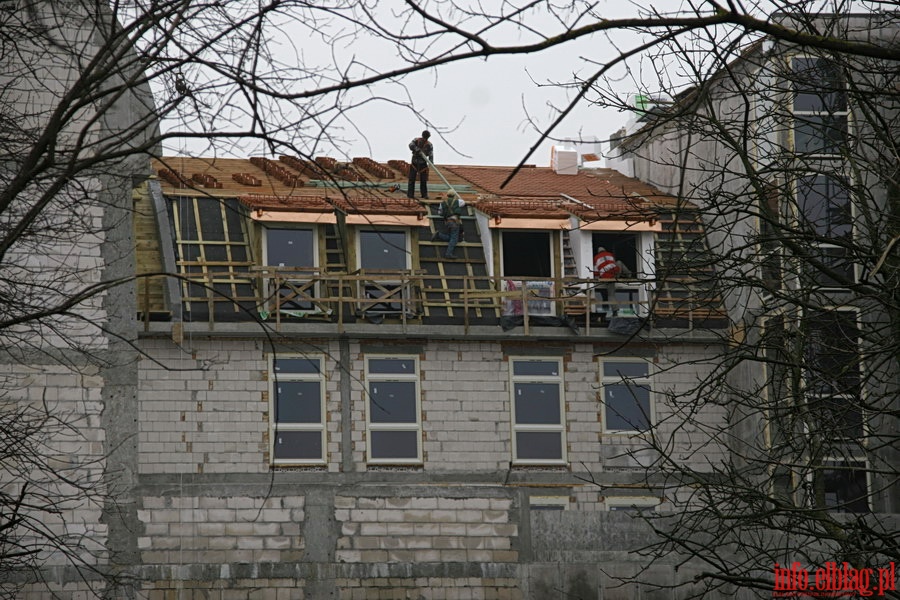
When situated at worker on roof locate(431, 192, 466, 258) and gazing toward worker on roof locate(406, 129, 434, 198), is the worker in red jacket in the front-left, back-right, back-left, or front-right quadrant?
back-right

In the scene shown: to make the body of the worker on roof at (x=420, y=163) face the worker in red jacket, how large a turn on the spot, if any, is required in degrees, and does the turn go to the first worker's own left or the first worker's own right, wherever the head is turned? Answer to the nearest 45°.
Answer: approximately 45° to the first worker's own left

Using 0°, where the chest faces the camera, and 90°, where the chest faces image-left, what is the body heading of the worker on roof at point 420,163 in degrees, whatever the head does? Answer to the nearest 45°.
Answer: approximately 0°

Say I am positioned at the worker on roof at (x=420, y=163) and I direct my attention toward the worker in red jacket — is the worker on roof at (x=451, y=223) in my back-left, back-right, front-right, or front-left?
front-right
